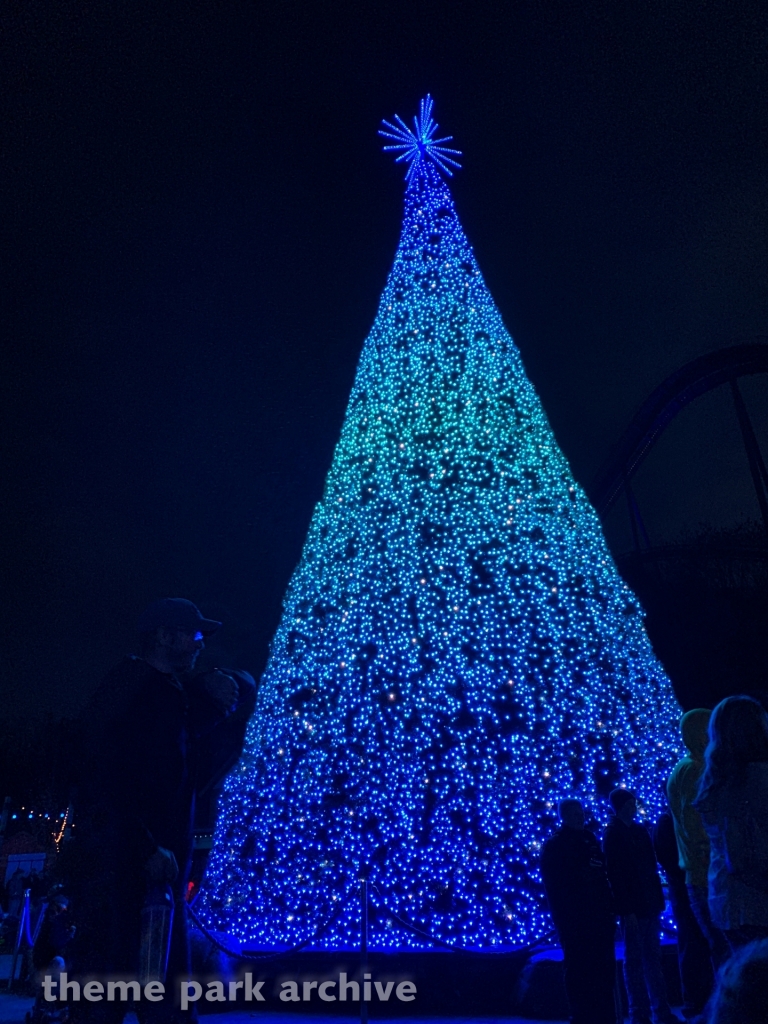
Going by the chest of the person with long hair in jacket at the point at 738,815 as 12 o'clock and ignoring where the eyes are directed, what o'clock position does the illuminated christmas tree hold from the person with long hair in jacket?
The illuminated christmas tree is roughly at 11 o'clock from the person with long hair in jacket.

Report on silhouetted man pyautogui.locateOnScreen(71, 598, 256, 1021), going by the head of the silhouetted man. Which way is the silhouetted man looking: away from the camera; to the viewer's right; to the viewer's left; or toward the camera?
to the viewer's right

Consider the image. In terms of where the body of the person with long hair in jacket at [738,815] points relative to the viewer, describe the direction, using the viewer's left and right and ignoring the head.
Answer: facing away from the viewer

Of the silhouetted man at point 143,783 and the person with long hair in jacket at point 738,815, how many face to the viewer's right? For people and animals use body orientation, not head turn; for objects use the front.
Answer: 1

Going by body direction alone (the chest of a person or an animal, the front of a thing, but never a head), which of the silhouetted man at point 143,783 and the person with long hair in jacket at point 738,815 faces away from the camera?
the person with long hair in jacket

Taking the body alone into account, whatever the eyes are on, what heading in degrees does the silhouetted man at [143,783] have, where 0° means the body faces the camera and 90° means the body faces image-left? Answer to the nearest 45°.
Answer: approximately 270°

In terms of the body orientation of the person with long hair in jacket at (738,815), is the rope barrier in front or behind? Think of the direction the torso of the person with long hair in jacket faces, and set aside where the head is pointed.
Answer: in front

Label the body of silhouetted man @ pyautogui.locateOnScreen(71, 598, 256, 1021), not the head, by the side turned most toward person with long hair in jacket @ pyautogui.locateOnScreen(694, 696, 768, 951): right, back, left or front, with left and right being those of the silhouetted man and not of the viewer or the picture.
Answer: front

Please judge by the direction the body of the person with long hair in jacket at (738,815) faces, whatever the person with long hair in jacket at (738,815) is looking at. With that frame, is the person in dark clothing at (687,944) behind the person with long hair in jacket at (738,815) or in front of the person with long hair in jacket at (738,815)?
in front
